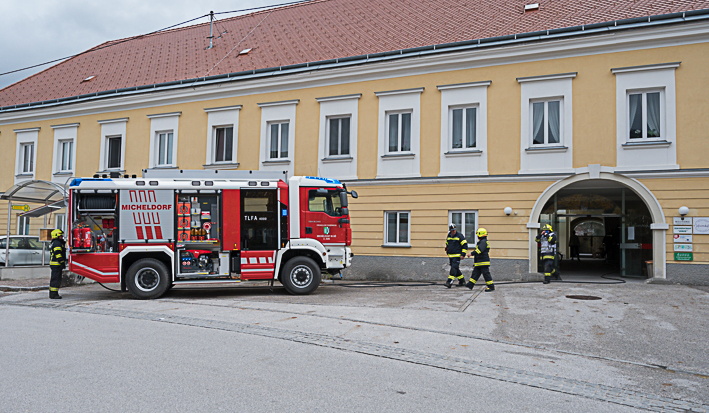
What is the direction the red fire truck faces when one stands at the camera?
facing to the right of the viewer

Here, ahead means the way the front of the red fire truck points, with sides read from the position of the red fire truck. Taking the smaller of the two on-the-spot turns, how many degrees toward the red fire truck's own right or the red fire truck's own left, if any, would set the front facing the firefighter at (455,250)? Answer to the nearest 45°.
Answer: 0° — it already faces them

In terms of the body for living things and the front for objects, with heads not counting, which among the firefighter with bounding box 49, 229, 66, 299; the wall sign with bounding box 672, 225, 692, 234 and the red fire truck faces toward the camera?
the wall sign

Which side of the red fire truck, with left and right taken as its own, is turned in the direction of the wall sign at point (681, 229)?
front

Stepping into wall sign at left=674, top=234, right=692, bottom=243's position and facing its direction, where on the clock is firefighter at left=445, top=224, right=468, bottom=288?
The firefighter is roughly at 2 o'clock from the wall sign.

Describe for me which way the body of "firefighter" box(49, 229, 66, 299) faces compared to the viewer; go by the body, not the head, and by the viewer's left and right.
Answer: facing to the right of the viewer
